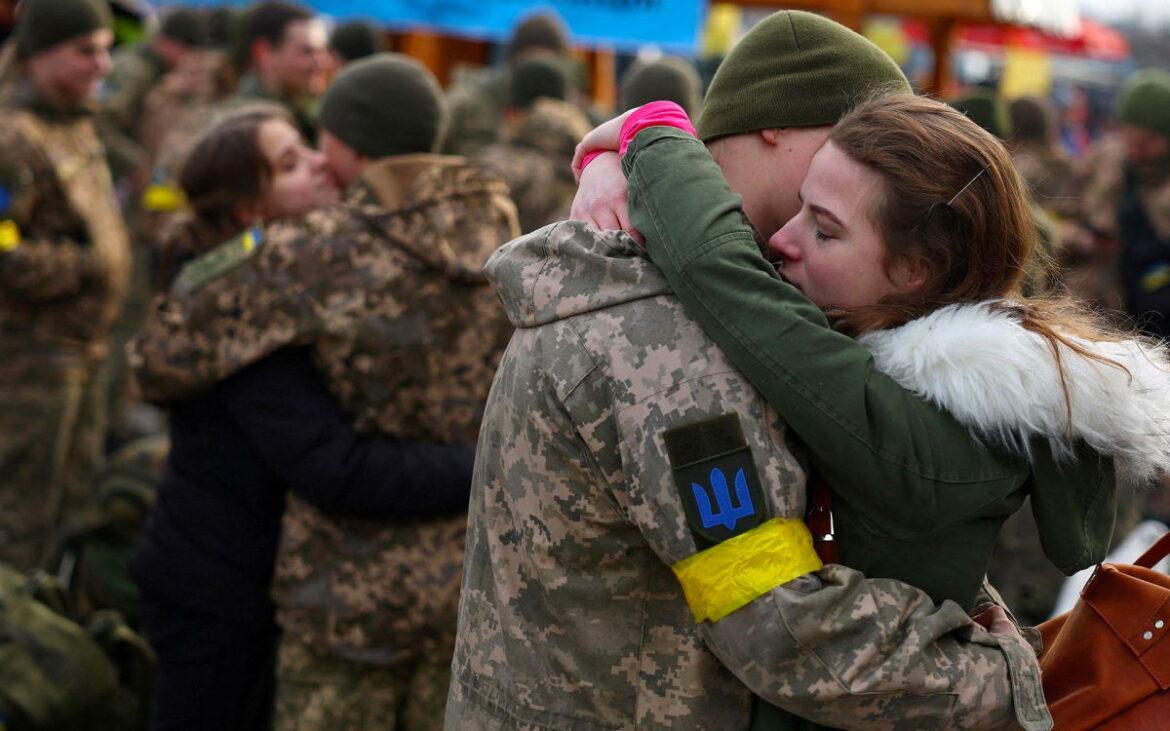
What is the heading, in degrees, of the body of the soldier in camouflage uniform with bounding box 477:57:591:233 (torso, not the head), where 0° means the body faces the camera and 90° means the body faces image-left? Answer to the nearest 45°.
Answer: approximately 180°

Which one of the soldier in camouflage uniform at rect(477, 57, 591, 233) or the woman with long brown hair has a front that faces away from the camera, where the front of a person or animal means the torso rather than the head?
the soldier in camouflage uniform

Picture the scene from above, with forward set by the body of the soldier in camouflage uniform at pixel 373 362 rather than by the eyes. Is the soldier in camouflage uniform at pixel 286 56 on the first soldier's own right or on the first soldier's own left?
on the first soldier's own right

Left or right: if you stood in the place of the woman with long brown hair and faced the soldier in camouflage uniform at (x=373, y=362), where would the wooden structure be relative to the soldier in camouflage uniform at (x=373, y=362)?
right

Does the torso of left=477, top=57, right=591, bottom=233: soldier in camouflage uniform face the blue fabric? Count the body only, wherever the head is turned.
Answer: yes

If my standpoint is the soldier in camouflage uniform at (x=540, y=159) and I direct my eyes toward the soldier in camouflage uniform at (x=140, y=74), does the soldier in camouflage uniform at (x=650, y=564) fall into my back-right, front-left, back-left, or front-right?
back-left

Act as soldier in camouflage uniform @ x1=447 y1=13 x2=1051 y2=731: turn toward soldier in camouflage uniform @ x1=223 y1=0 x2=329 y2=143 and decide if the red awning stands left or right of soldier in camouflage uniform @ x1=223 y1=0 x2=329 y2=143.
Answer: right

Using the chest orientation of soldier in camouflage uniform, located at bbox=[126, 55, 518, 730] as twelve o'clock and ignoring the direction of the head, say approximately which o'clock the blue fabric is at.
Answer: The blue fabric is roughly at 2 o'clock from the soldier in camouflage uniform.

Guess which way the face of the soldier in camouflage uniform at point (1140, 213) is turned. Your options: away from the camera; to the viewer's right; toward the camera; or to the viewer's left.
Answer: to the viewer's left

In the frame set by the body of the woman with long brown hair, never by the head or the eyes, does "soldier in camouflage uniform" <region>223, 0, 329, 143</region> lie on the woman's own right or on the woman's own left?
on the woman's own right

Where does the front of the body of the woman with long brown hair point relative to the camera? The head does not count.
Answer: to the viewer's left

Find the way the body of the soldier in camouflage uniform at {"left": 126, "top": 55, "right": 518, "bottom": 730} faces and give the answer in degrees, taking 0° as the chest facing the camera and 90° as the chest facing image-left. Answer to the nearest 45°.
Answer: approximately 135°
